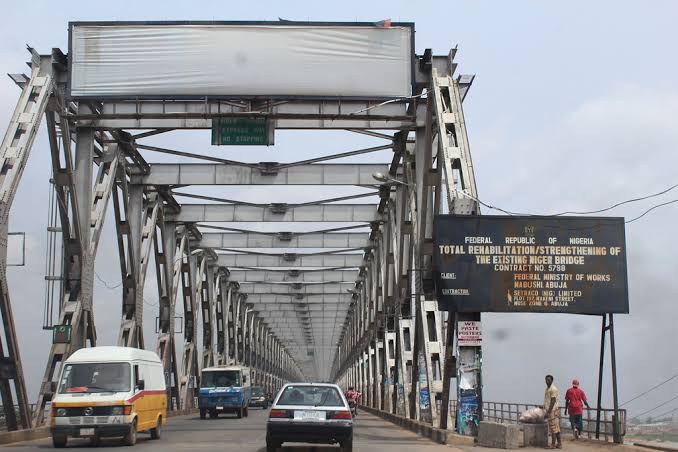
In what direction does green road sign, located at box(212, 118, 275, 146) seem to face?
toward the camera

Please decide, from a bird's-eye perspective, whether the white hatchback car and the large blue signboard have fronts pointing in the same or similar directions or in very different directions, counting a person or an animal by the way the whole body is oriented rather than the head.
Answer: very different directions

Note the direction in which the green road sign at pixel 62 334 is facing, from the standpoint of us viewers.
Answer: facing the viewer

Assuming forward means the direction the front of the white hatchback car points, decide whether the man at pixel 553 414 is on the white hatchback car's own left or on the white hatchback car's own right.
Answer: on the white hatchback car's own right

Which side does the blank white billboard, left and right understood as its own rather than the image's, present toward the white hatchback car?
front

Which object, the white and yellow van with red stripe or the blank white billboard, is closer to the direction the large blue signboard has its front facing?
the white and yellow van with red stripe

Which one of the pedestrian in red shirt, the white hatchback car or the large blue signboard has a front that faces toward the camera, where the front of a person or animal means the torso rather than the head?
the large blue signboard

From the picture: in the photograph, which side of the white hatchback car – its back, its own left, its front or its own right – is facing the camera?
back

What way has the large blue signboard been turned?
toward the camera
